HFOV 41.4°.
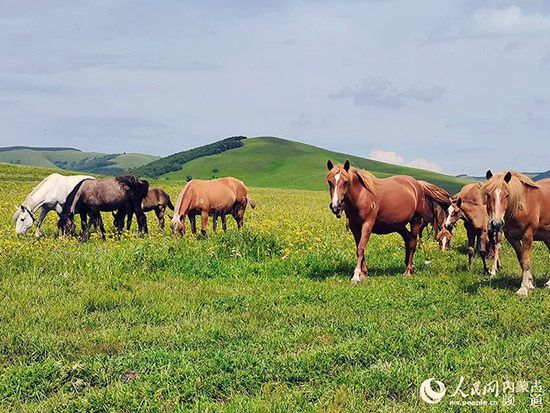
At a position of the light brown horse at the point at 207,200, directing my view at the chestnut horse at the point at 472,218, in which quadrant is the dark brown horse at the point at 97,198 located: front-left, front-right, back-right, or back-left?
back-right

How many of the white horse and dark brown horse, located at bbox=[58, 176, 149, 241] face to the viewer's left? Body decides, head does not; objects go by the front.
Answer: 2

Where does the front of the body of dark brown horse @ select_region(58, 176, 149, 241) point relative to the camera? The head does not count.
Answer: to the viewer's left

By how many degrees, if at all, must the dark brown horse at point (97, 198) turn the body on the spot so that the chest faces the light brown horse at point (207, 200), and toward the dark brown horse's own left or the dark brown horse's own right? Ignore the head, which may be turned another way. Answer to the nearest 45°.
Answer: approximately 180°

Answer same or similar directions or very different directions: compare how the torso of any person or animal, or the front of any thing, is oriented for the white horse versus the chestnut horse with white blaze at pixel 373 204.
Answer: same or similar directions

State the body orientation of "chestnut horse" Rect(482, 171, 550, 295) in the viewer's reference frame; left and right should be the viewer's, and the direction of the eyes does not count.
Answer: facing the viewer and to the left of the viewer

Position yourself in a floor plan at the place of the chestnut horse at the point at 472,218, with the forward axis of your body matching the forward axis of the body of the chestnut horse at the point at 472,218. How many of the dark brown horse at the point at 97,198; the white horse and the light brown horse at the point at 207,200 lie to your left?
0

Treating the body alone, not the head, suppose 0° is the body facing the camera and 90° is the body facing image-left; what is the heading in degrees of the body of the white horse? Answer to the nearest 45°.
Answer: approximately 90°

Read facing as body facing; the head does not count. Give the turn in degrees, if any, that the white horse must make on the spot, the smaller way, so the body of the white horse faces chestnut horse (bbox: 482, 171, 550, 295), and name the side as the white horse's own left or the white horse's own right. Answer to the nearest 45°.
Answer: approximately 135° to the white horse's own left

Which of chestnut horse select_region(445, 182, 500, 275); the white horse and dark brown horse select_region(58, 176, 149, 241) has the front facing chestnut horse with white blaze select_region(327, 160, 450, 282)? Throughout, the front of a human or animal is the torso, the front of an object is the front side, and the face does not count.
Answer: the chestnut horse

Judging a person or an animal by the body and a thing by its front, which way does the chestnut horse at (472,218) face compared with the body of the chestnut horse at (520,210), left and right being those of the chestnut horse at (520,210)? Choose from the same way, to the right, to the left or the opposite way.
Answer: the same way
